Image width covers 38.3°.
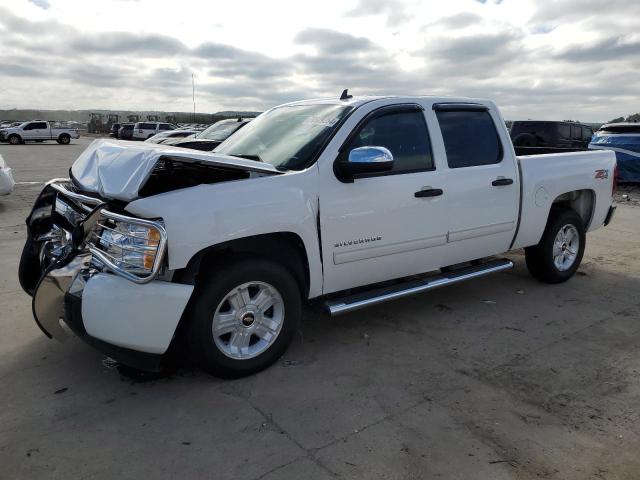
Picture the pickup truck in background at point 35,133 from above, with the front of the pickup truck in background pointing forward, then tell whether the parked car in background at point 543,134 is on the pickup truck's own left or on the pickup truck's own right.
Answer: on the pickup truck's own left

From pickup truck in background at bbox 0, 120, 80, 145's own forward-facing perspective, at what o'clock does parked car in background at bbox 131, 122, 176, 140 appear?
The parked car in background is roughly at 7 o'clock from the pickup truck in background.

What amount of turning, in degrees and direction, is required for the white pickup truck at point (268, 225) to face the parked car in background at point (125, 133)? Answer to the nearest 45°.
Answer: approximately 135° to its right

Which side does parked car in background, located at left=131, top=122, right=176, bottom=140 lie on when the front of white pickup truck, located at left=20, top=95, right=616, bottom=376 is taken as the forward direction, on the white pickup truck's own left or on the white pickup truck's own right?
on the white pickup truck's own right

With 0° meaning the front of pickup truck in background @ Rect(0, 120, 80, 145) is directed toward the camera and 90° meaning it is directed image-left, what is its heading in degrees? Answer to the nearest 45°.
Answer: approximately 90°

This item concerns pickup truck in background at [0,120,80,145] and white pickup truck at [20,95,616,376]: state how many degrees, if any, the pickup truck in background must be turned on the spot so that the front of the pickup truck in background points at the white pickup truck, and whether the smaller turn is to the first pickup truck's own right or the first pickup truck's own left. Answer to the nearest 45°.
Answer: approximately 90° to the first pickup truck's own left

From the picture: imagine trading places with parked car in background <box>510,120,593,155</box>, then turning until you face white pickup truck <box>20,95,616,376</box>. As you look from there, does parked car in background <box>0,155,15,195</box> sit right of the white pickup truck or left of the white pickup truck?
right

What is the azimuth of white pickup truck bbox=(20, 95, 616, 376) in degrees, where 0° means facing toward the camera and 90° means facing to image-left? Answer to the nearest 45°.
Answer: approximately 45°

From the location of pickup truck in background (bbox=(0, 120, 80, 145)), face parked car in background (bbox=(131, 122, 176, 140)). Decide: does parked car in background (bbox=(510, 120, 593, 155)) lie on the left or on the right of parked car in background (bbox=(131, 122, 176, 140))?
right

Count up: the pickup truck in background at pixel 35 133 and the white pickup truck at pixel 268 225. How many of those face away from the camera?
0

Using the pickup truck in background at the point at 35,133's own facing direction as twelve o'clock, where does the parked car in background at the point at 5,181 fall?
The parked car in background is roughly at 9 o'clock from the pickup truck in background.

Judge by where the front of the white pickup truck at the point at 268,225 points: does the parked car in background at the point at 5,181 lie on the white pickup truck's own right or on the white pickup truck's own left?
on the white pickup truck's own right
